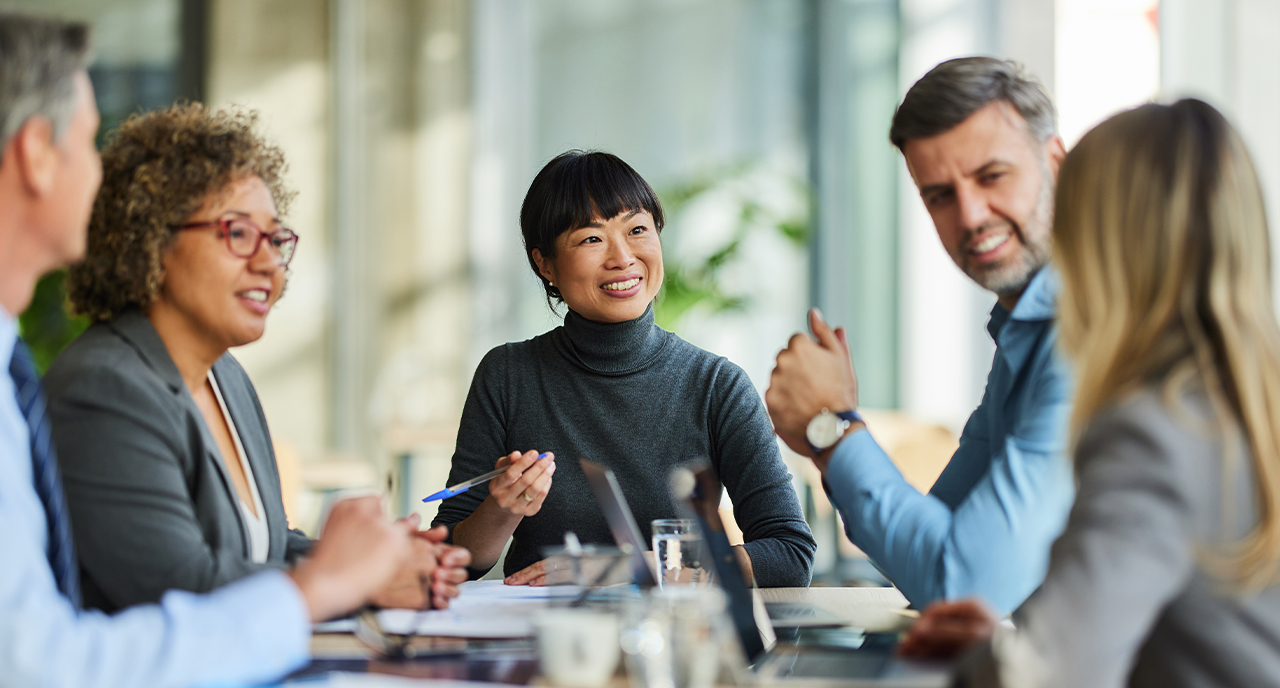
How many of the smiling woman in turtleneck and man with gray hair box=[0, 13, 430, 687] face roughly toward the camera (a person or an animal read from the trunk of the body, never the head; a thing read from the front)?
1

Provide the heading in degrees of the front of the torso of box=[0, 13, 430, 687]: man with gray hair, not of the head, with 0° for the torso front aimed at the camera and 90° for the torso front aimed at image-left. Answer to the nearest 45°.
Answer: approximately 270°

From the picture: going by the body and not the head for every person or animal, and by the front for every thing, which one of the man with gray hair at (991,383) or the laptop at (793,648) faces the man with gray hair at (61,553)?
the man with gray hair at (991,383)

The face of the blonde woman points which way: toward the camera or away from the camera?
away from the camera

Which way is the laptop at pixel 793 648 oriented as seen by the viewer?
to the viewer's right

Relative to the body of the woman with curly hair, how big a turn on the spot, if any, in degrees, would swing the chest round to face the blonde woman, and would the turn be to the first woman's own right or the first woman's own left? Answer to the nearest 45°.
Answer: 0° — they already face them
